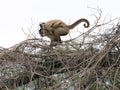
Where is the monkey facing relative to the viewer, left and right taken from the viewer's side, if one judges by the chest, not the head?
facing to the left of the viewer
